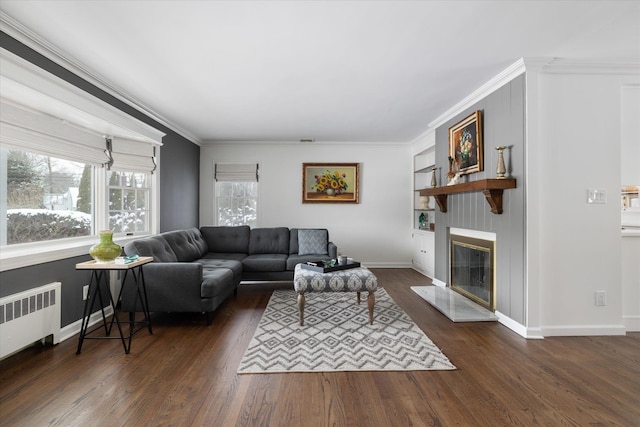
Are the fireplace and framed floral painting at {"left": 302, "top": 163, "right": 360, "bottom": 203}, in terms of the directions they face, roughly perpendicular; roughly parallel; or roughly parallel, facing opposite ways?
roughly perpendicular

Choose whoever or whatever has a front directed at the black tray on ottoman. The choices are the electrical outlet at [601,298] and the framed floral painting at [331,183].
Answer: the framed floral painting

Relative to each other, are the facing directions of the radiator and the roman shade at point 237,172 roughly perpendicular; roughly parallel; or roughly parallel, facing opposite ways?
roughly perpendicular

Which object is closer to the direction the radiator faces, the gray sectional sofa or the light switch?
the light switch

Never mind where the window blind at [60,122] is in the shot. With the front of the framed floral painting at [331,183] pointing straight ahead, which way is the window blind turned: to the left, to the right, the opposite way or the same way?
to the left

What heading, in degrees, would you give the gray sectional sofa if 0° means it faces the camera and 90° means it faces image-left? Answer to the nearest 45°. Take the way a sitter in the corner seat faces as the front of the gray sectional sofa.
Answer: approximately 315°

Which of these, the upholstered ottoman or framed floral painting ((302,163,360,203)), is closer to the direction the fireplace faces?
the upholstered ottoman

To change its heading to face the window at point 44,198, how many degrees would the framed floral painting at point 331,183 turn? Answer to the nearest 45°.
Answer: approximately 45° to its right

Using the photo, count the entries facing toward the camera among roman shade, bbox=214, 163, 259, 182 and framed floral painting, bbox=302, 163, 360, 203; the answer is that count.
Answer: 2

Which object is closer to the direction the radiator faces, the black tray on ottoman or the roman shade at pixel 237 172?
the black tray on ottoman

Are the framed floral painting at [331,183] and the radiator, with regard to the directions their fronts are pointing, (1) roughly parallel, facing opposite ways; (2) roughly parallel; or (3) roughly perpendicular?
roughly perpendicular

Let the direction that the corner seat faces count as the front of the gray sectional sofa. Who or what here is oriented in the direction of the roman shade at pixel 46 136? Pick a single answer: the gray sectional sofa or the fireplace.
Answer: the fireplace
